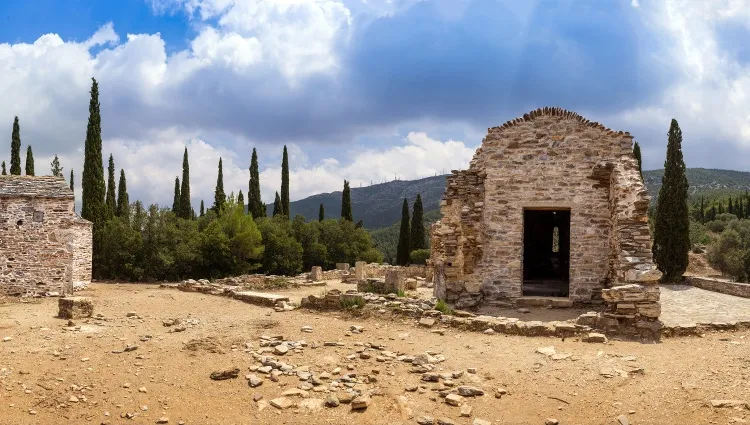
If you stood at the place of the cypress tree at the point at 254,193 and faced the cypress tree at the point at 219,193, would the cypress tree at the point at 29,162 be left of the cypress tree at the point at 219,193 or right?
left

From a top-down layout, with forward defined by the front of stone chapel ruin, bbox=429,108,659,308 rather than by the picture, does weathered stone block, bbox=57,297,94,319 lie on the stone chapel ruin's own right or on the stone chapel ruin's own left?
on the stone chapel ruin's own right

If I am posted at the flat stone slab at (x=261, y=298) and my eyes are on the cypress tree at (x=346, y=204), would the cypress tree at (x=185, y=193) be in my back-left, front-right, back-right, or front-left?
front-left

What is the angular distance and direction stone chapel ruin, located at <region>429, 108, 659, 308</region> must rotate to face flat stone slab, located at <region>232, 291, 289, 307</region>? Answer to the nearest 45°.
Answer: approximately 90° to its right

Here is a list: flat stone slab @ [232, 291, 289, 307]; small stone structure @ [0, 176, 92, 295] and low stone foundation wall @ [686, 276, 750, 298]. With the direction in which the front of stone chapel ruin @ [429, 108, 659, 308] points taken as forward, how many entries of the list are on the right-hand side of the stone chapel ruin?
2

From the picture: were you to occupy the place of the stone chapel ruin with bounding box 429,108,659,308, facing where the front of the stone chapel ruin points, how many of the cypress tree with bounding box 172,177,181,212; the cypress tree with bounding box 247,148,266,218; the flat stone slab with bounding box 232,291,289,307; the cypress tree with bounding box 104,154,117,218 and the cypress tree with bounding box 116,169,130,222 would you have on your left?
0

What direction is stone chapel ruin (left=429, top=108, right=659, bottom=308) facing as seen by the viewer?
toward the camera

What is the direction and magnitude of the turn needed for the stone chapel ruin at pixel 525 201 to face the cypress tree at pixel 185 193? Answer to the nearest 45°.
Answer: approximately 135° to its right

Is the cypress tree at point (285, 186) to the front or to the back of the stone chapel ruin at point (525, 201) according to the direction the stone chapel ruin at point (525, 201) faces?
to the back

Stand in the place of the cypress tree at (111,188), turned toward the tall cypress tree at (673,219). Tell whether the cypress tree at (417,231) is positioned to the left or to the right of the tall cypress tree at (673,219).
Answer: left

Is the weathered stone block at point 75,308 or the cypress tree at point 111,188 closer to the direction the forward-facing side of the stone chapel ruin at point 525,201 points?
the weathered stone block

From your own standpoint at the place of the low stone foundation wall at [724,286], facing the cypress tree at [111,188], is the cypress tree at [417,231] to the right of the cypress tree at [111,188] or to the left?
right

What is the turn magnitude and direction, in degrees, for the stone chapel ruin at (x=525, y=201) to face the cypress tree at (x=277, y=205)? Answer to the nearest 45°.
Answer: approximately 135° to its right

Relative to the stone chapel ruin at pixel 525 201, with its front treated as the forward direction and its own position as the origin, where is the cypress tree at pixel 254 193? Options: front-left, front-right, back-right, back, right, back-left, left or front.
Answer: back-right
